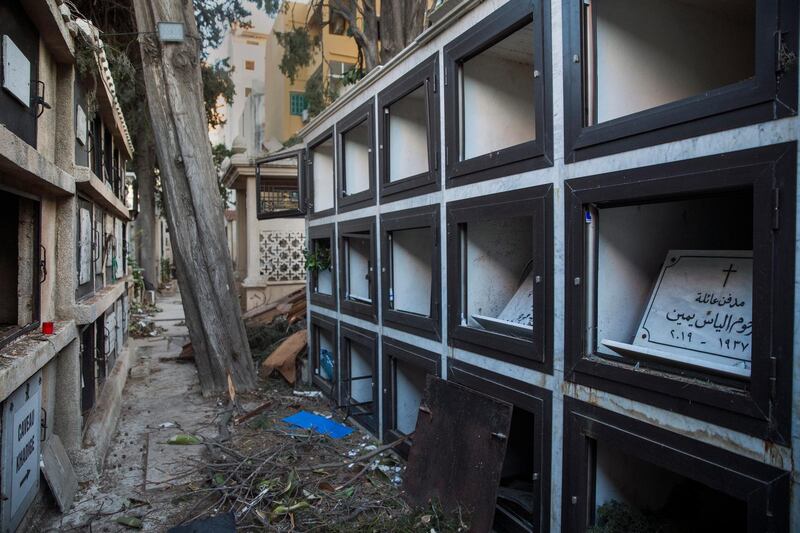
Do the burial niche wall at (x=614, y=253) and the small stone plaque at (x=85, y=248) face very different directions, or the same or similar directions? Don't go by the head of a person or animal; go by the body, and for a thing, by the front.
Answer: very different directions

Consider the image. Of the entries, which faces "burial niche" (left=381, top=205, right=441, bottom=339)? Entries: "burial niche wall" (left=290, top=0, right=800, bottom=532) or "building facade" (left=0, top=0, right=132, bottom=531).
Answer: "building facade" (left=0, top=0, right=132, bottom=531)

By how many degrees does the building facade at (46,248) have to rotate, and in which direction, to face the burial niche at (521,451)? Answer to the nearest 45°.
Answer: approximately 45° to its right

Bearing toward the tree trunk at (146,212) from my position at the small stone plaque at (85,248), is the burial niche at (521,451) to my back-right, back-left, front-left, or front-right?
back-right

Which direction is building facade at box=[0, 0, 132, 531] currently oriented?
to the viewer's right

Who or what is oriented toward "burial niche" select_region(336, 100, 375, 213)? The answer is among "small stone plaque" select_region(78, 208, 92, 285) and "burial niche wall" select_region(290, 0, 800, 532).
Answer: the small stone plaque

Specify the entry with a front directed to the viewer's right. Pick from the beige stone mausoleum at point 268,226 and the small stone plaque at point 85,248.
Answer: the small stone plaque

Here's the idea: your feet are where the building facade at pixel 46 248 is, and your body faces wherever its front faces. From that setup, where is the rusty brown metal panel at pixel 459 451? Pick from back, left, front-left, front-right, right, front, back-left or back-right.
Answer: front-right

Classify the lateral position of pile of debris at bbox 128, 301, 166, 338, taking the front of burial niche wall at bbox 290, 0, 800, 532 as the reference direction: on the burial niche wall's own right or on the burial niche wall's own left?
on the burial niche wall's own right

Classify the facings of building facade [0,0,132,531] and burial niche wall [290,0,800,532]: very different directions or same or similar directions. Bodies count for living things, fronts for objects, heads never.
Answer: very different directions

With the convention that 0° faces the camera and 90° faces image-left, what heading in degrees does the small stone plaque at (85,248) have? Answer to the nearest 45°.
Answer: approximately 270°
